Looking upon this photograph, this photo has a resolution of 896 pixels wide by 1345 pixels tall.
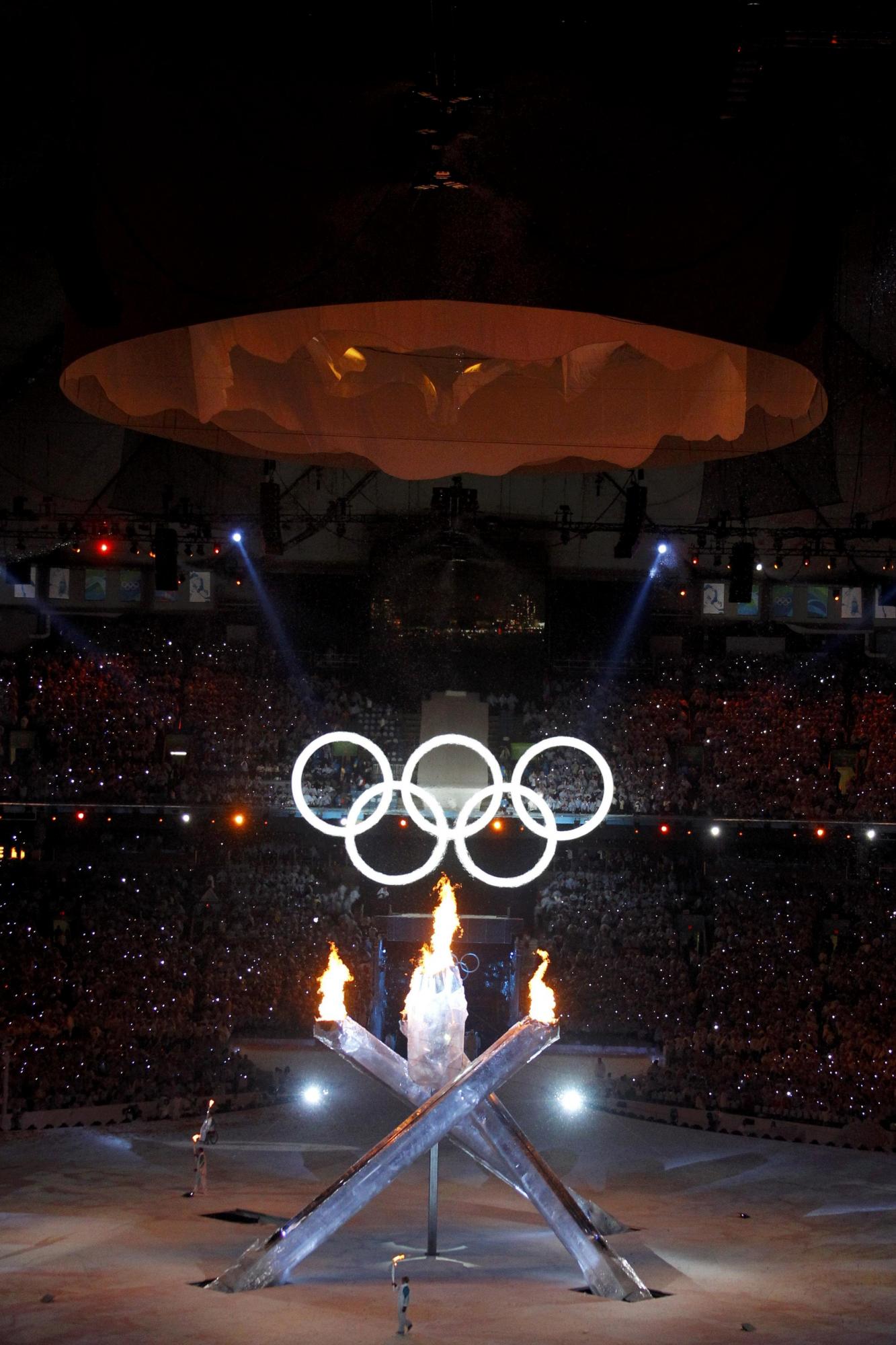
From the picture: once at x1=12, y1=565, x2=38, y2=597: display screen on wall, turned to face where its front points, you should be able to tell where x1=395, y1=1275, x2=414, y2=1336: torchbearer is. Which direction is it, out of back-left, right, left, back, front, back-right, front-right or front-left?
front

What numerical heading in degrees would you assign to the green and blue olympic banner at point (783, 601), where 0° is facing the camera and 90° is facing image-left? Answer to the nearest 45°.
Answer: approximately 0°

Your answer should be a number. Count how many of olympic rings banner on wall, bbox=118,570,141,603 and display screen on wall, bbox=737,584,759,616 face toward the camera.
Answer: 2

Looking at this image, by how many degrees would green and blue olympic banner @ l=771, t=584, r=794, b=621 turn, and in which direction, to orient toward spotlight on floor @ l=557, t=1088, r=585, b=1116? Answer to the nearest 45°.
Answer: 0° — it already faces it

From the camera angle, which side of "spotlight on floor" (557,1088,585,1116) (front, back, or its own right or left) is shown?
front

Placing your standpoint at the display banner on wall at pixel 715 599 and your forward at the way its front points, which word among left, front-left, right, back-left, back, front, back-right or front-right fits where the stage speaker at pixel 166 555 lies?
front-right

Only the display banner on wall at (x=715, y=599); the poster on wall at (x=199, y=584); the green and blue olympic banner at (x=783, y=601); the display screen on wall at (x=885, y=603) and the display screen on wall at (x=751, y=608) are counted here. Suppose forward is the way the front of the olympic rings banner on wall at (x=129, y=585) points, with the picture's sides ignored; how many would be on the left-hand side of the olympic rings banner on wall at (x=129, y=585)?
5

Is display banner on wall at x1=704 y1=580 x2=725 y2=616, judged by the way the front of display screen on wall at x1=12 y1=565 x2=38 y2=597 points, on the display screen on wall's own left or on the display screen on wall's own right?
on the display screen on wall's own left

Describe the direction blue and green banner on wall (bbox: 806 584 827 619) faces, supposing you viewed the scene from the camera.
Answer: facing the viewer

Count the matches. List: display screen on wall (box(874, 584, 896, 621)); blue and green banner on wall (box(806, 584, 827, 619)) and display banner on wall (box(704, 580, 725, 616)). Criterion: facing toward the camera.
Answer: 3

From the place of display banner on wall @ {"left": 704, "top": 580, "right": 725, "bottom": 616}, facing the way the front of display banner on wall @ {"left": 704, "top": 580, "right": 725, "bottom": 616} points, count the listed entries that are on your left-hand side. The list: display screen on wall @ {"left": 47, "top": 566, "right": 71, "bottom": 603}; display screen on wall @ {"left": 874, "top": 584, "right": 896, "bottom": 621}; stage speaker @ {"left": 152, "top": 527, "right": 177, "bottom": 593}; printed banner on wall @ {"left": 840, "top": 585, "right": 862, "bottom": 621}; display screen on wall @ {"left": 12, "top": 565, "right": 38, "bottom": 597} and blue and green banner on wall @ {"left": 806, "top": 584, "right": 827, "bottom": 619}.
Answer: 3
